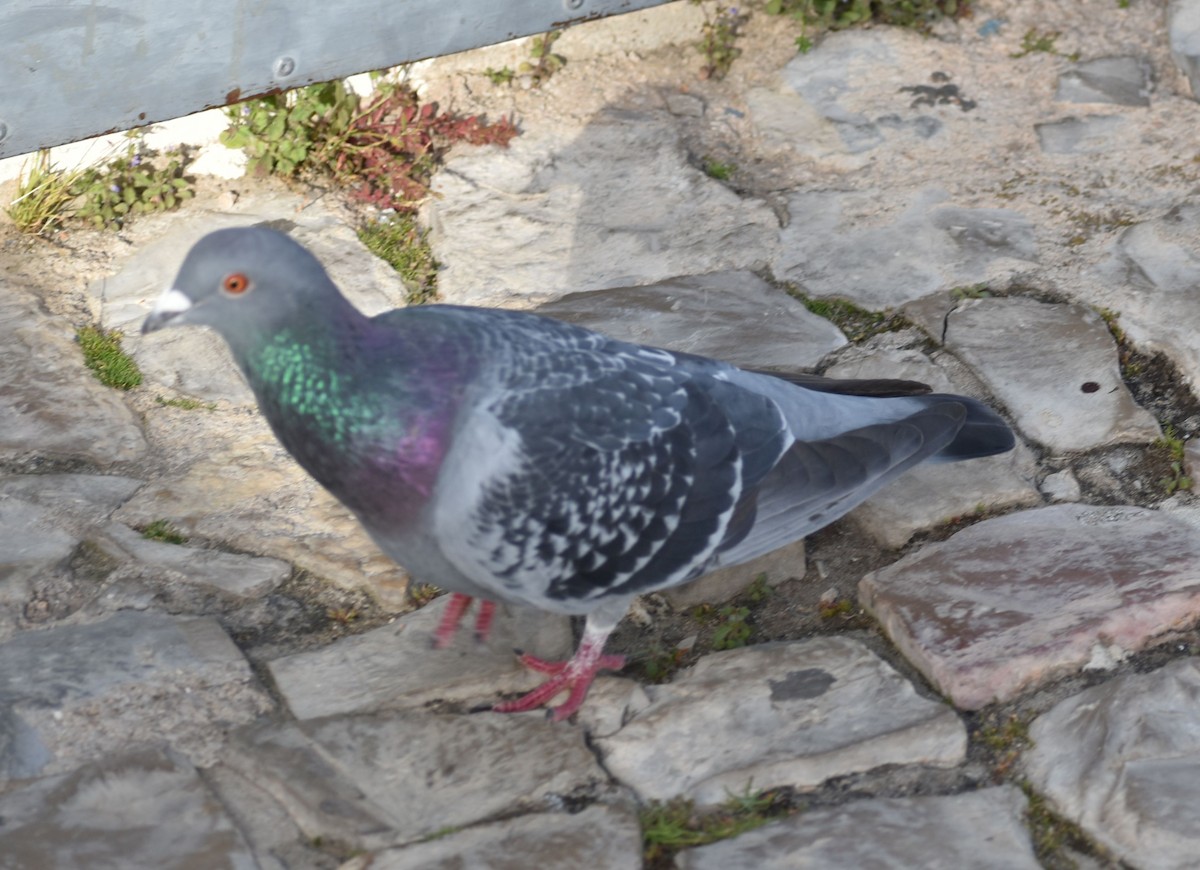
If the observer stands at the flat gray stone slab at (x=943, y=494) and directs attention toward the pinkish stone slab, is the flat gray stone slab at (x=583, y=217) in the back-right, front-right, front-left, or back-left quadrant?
back-right

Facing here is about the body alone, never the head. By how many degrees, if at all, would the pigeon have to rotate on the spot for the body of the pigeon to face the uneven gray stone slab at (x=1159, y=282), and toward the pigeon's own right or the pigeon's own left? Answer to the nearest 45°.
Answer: approximately 135° to the pigeon's own right

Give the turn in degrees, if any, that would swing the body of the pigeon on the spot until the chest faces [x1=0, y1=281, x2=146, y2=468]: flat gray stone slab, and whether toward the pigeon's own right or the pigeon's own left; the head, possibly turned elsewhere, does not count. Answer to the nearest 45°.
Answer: approximately 45° to the pigeon's own right

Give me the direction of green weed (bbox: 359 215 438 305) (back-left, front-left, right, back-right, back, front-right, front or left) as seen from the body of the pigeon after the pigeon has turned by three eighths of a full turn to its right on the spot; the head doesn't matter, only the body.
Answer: front-left

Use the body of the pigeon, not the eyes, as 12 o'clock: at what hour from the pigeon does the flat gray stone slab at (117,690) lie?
The flat gray stone slab is roughly at 12 o'clock from the pigeon.

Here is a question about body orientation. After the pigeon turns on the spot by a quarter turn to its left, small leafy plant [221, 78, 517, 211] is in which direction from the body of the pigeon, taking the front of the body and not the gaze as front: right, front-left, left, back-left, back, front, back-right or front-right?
back

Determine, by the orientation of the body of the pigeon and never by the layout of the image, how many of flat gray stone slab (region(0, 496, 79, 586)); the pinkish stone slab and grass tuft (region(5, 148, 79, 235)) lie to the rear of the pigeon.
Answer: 1

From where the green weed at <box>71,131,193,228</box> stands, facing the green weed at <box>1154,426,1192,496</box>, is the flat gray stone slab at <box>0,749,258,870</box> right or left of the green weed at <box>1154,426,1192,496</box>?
right

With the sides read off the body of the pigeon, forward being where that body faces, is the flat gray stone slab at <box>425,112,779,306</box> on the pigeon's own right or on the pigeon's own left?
on the pigeon's own right

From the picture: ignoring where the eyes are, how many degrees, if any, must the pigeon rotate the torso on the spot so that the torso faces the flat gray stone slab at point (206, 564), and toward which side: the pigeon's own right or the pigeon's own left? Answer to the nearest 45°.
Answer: approximately 45° to the pigeon's own right

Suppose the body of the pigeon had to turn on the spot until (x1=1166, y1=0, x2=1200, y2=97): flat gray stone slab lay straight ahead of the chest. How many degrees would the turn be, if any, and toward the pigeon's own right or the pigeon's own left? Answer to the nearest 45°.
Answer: approximately 135° to the pigeon's own right

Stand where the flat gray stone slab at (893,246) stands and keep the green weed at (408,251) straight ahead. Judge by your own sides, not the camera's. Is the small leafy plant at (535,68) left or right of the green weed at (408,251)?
right

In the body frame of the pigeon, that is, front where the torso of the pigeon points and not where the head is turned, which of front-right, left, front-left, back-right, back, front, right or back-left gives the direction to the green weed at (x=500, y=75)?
right

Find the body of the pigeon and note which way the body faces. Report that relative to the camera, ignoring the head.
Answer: to the viewer's left

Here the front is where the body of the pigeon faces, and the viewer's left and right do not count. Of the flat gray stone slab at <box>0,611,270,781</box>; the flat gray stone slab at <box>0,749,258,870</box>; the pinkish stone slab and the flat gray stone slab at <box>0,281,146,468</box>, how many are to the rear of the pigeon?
1

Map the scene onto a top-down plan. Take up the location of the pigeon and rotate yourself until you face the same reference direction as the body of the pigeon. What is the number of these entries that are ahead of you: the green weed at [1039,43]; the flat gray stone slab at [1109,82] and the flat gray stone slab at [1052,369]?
0
